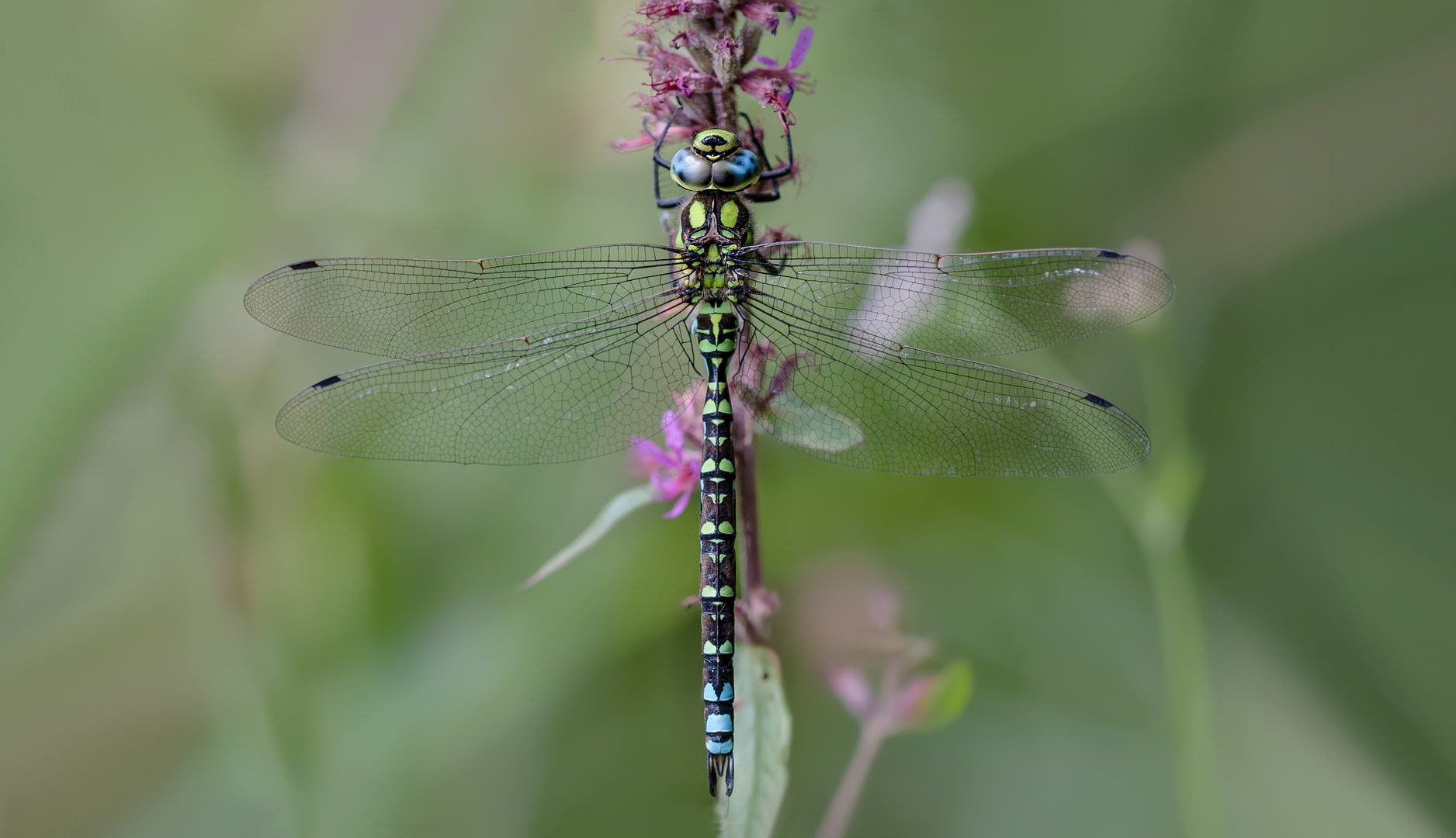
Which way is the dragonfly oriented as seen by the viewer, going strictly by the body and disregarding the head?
away from the camera

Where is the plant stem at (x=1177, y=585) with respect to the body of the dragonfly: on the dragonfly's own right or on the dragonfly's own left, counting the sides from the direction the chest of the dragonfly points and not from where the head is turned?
on the dragonfly's own right
